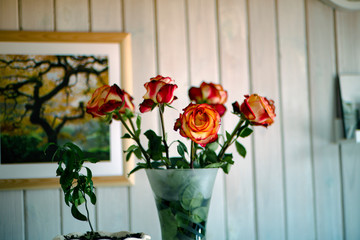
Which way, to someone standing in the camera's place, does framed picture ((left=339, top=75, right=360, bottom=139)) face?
facing the viewer

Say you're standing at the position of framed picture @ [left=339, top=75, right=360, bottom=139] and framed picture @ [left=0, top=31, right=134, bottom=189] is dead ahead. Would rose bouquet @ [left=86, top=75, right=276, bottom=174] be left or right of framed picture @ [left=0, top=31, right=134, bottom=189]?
left

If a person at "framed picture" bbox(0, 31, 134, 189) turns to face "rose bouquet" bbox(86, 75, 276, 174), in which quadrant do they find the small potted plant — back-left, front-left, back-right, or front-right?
front-right

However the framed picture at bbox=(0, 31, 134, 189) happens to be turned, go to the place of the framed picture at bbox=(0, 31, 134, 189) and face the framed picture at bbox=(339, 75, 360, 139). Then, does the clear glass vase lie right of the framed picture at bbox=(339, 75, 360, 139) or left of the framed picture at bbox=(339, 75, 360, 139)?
right

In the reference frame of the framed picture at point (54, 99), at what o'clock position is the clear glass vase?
The clear glass vase is roughly at 11 o'clock from the framed picture.

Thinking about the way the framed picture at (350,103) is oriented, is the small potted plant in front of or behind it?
in front

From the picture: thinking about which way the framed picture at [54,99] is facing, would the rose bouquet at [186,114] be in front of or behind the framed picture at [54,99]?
in front

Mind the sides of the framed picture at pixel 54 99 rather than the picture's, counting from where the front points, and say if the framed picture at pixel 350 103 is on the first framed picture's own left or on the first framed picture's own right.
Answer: on the first framed picture's own left

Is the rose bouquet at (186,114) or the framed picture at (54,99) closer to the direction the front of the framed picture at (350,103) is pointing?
the rose bouquet

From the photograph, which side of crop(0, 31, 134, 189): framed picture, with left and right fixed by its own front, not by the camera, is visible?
front

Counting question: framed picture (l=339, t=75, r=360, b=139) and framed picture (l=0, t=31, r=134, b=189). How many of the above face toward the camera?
2

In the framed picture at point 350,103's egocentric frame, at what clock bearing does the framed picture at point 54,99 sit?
the framed picture at point 54,99 is roughly at 2 o'clock from the framed picture at point 350,103.
